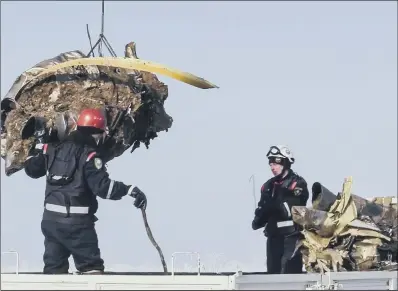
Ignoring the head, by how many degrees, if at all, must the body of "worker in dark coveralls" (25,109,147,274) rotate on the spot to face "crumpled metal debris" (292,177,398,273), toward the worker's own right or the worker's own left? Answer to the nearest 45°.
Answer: approximately 45° to the worker's own right

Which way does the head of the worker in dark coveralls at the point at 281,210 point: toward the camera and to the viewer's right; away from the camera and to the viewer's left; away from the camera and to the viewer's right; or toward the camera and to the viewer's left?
toward the camera and to the viewer's left

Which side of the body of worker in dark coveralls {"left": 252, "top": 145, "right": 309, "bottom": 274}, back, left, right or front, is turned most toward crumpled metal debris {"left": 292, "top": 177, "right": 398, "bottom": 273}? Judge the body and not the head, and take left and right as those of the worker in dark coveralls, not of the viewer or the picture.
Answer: left

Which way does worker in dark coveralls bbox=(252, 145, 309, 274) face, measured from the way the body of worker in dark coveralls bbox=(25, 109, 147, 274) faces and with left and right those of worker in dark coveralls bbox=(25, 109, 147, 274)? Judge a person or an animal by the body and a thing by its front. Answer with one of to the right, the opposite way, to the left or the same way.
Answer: the opposite way

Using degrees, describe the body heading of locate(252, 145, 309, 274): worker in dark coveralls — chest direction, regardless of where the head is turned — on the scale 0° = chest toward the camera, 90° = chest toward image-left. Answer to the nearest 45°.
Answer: approximately 45°

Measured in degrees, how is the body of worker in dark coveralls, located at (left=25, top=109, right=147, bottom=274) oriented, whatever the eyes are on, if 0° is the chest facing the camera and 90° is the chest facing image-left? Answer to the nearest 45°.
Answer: approximately 225°
